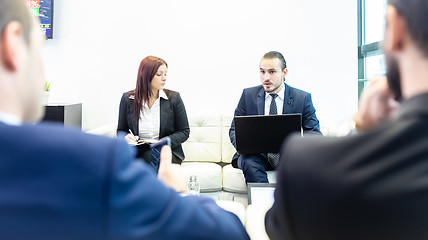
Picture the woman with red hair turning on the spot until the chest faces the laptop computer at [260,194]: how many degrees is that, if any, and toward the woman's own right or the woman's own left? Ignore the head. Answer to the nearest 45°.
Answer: approximately 45° to the woman's own left

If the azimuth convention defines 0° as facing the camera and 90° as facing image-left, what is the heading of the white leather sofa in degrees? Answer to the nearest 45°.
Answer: approximately 0°

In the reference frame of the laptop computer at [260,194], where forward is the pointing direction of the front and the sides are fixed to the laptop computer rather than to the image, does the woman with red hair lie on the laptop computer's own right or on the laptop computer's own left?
on the laptop computer's own right

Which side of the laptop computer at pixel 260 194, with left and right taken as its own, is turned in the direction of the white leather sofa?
back

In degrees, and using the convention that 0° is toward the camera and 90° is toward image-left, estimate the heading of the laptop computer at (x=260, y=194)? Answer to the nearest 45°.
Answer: approximately 0°

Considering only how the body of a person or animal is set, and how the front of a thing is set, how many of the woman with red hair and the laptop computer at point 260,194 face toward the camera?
2

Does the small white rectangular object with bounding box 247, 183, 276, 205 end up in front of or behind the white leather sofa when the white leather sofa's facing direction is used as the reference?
in front

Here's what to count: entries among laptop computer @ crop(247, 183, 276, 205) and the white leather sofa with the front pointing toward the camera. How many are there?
2
